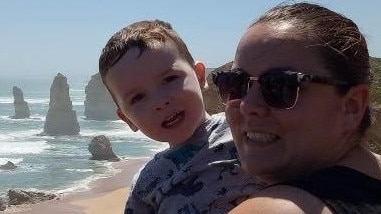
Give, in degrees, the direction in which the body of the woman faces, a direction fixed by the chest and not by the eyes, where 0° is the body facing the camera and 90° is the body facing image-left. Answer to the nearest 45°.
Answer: approximately 45°

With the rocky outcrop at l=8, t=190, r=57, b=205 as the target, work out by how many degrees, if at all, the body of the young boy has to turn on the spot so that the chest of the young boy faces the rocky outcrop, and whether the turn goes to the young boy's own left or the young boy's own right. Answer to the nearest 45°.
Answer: approximately 180°
